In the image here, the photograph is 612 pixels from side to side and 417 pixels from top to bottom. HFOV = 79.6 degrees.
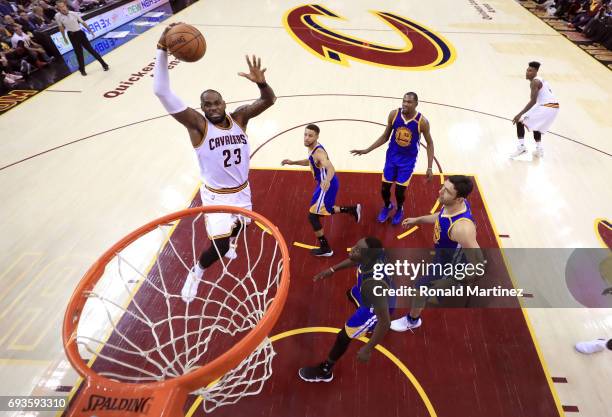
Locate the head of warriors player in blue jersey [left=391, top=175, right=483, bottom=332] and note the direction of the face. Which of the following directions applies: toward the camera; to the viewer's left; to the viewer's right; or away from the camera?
to the viewer's left

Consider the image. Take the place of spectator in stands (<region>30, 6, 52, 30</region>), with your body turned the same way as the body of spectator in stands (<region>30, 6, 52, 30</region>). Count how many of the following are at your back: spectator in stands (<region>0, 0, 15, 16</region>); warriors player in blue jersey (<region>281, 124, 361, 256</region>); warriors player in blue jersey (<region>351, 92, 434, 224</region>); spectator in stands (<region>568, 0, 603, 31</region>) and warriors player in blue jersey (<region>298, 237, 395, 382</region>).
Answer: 1

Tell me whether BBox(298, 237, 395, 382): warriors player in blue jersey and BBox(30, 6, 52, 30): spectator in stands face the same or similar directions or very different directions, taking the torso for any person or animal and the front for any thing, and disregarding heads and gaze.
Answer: very different directions

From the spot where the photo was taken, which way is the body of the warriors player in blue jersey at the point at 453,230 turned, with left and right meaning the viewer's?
facing the viewer and to the left of the viewer

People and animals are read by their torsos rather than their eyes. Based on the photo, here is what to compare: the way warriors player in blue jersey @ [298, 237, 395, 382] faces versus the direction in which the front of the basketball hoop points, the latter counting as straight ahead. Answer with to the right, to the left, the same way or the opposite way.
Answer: to the left

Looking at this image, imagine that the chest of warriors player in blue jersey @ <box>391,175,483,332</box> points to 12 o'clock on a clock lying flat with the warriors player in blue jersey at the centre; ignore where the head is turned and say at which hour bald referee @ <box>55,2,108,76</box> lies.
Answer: The bald referee is roughly at 2 o'clock from the warriors player in blue jersey.

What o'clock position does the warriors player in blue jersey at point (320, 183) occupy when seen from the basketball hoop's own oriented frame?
The warriors player in blue jersey is roughly at 1 o'clock from the basketball hoop.

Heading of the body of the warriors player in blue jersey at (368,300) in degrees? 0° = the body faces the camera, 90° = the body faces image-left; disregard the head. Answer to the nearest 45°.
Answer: approximately 90°

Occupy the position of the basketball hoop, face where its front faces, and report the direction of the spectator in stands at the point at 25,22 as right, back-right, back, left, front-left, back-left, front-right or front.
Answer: front-left

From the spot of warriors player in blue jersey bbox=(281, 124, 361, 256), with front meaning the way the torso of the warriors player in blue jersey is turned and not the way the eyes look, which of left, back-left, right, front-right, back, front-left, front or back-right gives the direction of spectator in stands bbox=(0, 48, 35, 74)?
front-right

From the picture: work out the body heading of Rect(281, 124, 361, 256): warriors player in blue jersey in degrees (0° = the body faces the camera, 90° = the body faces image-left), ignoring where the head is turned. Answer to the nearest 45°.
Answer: approximately 90°

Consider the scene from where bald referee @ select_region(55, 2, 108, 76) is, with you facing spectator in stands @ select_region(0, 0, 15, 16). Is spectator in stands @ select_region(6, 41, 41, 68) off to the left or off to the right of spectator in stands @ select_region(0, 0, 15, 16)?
left
